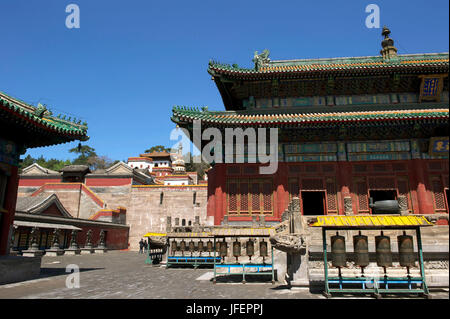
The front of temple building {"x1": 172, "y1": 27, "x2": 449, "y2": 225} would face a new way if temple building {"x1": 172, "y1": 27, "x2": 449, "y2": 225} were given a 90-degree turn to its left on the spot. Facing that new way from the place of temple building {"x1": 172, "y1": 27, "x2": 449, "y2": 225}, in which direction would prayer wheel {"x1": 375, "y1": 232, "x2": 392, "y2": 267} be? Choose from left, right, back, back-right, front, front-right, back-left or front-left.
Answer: right

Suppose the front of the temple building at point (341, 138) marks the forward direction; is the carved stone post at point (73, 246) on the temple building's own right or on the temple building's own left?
on the temple building's own right

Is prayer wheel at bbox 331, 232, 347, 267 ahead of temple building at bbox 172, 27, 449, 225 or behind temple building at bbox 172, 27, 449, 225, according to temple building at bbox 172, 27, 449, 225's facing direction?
ahead

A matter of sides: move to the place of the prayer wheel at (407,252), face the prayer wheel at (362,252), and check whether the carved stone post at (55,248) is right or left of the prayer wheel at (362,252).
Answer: right

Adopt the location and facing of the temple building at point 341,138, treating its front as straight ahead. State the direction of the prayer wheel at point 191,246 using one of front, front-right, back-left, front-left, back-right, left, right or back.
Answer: right

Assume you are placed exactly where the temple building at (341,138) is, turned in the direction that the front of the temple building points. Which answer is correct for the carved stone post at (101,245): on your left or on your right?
on your right

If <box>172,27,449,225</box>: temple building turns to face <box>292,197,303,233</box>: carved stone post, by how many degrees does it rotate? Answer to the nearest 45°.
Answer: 0° — it already faces it

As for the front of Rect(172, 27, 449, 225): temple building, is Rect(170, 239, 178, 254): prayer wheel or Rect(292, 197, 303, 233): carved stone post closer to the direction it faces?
the carved stone post

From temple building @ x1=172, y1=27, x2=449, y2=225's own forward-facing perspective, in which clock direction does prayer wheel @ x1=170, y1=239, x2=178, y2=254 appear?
The prayer wheel is roughly at 1 o'clock from the temple building.

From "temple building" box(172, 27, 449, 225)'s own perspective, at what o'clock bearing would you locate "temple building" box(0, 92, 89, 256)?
"temple building" box(0, 92, 89, 256) is roughly at 2 o'clock from "temple building" box(172, 27, 449, 225).

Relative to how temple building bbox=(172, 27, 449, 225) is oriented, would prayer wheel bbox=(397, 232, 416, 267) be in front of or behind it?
in front

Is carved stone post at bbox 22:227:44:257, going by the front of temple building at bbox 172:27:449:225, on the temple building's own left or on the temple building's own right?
on the temple building's own right

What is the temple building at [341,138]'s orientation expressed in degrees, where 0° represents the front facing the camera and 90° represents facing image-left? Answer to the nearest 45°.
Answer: approximately 0°
